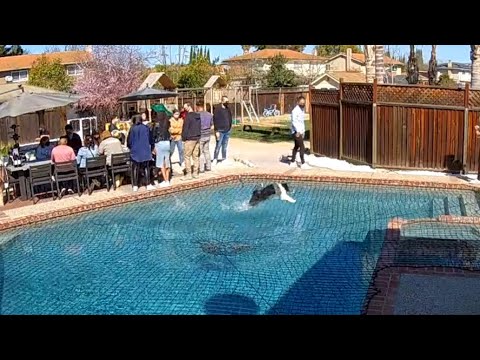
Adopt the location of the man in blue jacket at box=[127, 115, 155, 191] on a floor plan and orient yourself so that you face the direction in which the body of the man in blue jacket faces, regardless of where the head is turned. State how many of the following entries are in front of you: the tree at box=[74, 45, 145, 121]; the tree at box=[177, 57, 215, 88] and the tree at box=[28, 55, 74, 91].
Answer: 3

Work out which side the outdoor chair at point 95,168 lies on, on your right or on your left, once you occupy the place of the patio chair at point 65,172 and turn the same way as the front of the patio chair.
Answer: on your right

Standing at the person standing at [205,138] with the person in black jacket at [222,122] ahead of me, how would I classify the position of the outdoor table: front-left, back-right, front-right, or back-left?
back-left

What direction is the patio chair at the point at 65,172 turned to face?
away from the camera

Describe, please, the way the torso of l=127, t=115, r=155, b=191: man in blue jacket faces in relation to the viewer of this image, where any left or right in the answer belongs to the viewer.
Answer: facing away from the viewer

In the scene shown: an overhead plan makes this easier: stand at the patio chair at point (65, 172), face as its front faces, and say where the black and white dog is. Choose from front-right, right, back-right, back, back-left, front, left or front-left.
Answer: right

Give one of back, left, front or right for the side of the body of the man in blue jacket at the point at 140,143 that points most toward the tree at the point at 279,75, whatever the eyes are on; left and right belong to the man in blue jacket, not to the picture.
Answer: front

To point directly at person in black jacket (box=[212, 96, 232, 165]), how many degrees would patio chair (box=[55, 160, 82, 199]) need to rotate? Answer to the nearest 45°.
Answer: approximately 45° to its right

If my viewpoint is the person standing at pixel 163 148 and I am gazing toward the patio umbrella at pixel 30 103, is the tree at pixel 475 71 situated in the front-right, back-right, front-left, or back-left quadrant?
back-right
